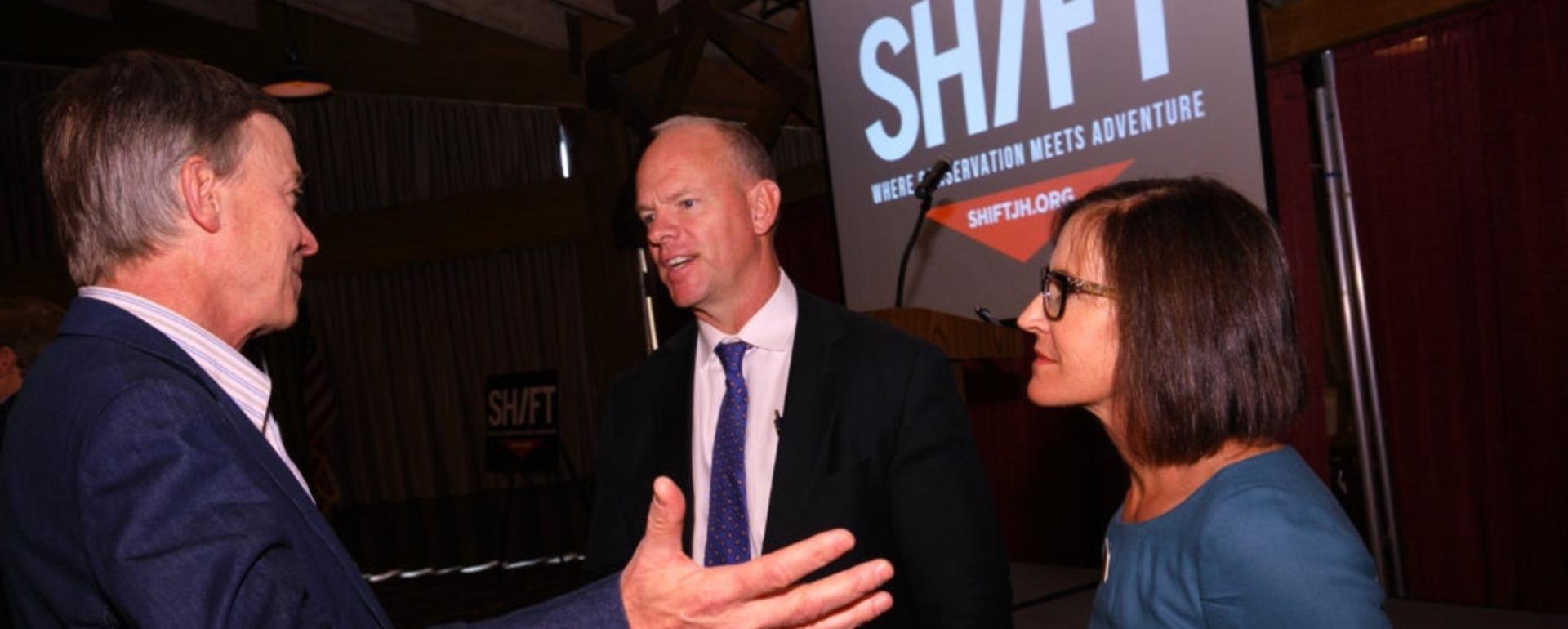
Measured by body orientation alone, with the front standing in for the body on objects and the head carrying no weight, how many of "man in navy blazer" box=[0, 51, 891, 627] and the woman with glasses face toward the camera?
0

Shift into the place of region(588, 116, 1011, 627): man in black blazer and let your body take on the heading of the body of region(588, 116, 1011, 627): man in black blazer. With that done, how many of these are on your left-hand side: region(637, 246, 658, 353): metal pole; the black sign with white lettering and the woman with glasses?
1

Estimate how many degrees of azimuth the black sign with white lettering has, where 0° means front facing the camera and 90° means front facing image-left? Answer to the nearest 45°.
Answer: approximately 0°

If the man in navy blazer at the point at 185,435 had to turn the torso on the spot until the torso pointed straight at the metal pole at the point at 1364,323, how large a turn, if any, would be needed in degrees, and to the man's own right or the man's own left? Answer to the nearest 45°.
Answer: approximately 45° to the man's own left

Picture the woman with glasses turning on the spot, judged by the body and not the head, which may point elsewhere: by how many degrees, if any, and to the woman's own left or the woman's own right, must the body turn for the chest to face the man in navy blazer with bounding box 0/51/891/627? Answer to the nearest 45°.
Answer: approximately 45° to the woman's own left

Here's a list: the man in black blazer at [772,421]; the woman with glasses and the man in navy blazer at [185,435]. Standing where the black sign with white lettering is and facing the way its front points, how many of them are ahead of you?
3

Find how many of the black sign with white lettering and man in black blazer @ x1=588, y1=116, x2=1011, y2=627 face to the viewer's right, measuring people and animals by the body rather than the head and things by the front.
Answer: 0

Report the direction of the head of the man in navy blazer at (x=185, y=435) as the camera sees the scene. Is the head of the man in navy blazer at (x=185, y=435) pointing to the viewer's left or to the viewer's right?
to the viewer's right

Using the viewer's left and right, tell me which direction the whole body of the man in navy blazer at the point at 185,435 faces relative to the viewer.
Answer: facing to the right of the viewer

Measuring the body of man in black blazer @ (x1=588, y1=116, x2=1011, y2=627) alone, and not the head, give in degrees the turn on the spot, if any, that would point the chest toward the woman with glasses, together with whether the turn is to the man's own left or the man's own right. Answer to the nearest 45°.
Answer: approximately 90° to the man's own left

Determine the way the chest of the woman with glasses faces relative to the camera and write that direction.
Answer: to the viewer's left
